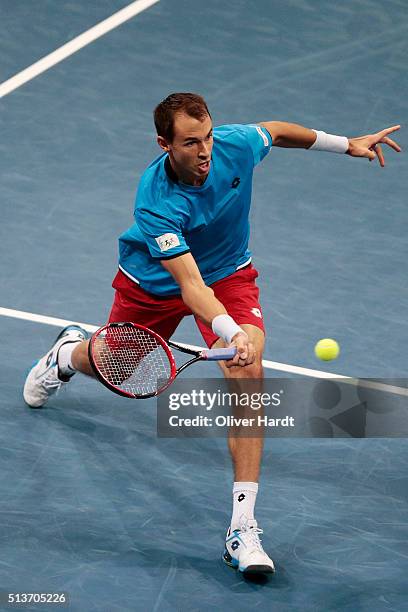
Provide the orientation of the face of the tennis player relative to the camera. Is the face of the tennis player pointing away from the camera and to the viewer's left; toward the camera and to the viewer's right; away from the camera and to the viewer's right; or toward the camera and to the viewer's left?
toward the camera and to the viewer's right

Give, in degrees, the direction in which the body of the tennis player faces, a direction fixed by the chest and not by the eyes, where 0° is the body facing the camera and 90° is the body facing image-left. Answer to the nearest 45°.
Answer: approximately 315°

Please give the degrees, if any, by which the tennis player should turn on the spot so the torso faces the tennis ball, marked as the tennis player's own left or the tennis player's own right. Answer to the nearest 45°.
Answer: approximately 90° to the tennis player's own left
